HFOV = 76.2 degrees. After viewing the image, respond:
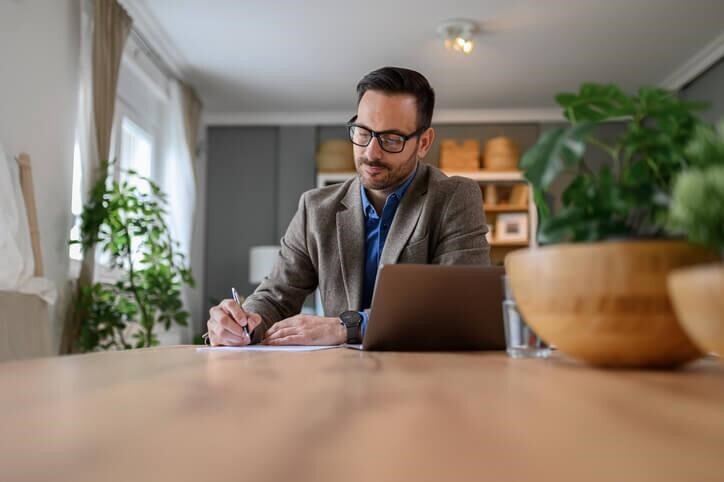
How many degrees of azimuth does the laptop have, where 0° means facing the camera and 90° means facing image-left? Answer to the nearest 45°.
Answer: approximately 135°

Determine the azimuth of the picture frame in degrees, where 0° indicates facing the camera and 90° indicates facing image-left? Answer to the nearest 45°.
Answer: approximately 0°

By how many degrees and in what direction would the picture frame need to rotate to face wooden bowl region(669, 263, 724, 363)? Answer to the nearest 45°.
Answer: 0° — it already faces it

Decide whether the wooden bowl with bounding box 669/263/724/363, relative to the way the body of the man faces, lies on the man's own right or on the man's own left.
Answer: on the man's own left

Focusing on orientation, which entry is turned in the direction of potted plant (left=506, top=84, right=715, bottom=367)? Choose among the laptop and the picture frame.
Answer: the picture frame

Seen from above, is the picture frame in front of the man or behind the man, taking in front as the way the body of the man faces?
behind

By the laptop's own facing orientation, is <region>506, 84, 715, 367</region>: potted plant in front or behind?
behind

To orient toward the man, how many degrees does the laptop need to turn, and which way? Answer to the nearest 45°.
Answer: approximately 45° to its right
